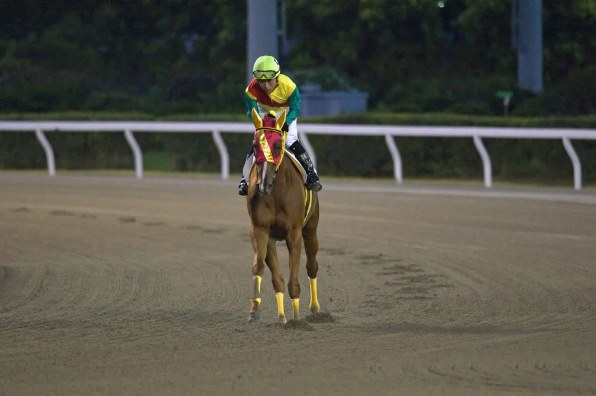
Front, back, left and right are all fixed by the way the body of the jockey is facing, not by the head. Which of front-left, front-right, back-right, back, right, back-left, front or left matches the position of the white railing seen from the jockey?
back

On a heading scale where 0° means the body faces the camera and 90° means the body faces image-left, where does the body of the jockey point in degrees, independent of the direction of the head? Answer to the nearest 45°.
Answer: approximately 0°

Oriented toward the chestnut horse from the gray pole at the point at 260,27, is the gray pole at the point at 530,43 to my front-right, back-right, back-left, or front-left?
back-left

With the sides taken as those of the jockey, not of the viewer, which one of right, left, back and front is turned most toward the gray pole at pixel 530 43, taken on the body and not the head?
back

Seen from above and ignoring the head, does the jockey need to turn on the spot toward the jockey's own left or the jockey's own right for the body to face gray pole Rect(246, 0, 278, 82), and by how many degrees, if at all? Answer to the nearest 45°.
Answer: approximately 180°
